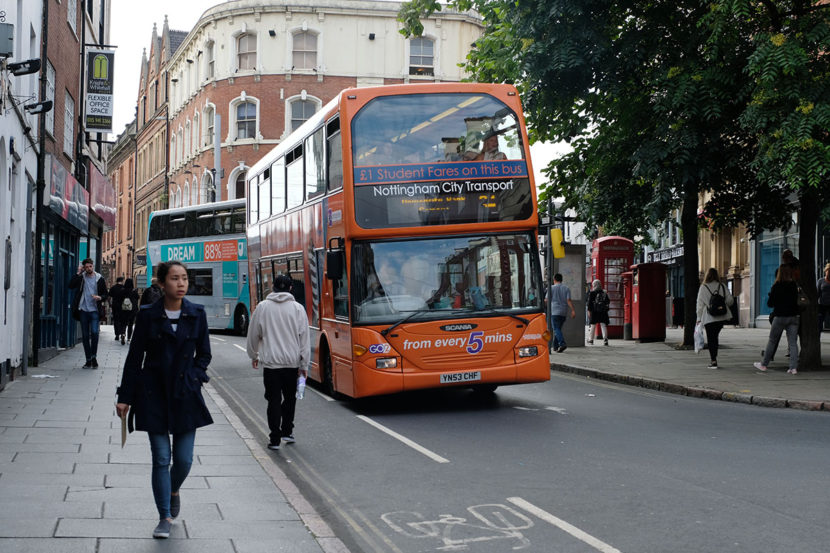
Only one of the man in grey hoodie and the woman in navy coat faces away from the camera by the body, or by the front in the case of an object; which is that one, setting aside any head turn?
the man in grey hoodie

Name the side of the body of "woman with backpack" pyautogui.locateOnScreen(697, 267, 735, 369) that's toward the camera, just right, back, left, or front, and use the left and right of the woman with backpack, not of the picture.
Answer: back

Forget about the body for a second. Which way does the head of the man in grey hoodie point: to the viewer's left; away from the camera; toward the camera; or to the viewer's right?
away from the camera

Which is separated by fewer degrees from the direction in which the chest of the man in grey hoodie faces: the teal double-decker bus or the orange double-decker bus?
the teal double-decker bus

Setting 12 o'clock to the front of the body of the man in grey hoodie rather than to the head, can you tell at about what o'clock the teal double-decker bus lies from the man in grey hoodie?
The teal double-decker bus is roughly at 12 o'clock from the man in grey hoodie.

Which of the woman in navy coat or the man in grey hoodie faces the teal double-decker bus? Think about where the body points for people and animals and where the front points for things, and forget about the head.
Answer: the man in grey hoodie

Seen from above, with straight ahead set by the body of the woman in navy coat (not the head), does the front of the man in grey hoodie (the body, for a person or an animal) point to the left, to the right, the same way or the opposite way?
the opposite way

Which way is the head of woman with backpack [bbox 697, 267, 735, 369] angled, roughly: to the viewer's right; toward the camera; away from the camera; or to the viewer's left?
away from the camera

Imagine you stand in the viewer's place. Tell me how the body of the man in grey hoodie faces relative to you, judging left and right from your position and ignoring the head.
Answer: facing away from the viewer

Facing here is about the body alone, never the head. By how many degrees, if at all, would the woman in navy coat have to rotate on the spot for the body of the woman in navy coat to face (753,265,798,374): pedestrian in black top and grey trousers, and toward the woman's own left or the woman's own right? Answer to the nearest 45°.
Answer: approximately 135° to the woman's own left
